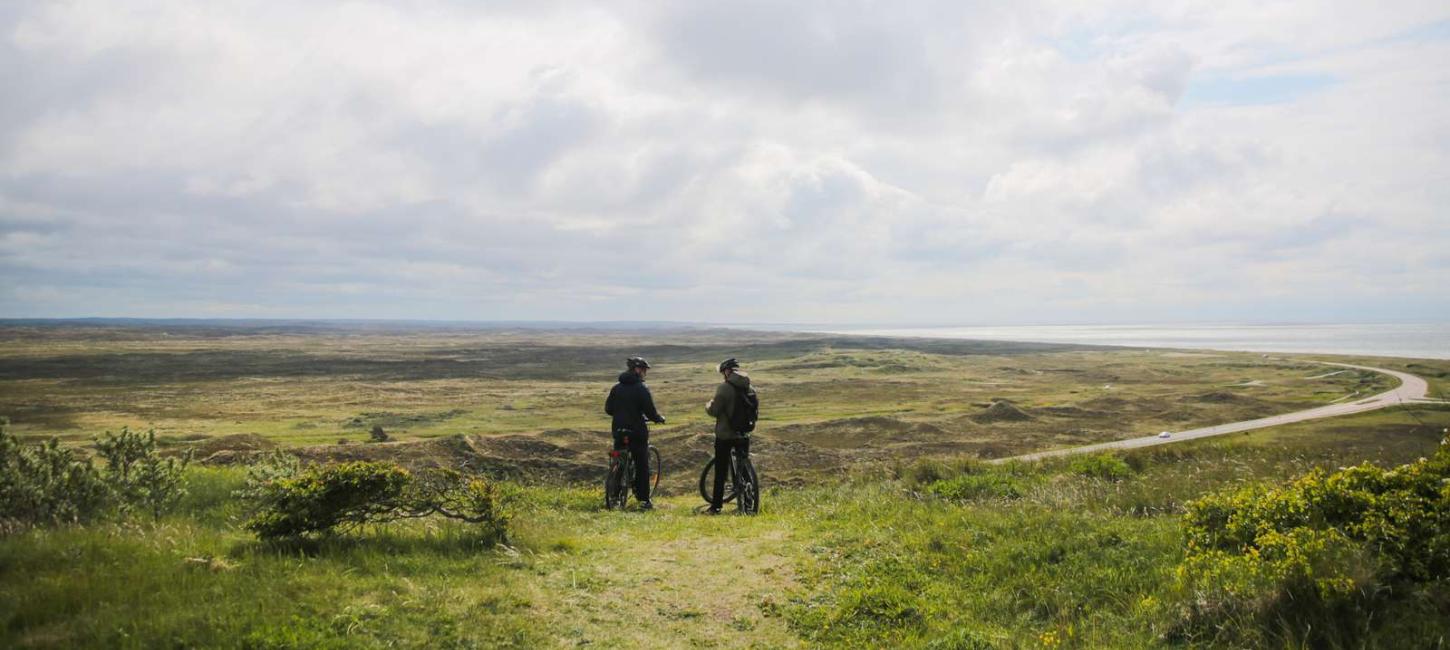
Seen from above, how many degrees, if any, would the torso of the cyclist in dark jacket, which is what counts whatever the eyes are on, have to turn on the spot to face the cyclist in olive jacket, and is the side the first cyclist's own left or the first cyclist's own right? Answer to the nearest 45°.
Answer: approximately 45° to the first cyclist's own right

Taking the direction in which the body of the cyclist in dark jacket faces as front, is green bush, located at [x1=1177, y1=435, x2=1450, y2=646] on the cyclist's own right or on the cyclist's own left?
on the cyclist's own right

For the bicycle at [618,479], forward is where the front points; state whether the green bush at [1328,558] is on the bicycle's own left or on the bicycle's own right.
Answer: on the bicycle's own right

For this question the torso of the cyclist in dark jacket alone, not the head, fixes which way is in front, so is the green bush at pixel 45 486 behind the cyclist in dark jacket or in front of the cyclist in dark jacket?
behind

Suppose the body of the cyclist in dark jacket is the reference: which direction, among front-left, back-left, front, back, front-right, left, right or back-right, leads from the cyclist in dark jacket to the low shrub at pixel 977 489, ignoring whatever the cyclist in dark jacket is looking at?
front-right

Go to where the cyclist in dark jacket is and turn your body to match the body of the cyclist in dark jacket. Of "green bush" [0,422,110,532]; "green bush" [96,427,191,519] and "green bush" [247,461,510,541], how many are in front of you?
0

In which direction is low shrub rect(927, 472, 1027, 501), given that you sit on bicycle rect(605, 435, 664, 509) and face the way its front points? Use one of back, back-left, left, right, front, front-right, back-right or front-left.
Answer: front-right

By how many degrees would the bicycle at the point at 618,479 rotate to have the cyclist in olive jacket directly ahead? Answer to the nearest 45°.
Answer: approximately 90° to its right

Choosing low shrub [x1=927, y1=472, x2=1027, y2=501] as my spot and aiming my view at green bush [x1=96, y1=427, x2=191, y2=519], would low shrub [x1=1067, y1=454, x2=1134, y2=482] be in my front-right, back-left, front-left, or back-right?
back-right

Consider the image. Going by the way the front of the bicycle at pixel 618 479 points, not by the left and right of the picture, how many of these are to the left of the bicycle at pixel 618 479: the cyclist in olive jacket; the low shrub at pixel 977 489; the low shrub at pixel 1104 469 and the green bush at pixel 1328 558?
0

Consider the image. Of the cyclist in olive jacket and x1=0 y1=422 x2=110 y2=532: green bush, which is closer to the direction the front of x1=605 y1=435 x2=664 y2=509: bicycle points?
the cyclist in olive jacket

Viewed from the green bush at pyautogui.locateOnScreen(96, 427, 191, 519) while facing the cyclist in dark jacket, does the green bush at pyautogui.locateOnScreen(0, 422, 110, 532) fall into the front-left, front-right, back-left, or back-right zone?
back-right

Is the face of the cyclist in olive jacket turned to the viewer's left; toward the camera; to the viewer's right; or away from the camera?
to the viewer's left

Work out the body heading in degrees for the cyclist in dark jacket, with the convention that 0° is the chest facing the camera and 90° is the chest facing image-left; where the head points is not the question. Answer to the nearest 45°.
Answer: approximately 225°

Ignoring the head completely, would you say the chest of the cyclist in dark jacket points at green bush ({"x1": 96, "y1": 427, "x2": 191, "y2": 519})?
no

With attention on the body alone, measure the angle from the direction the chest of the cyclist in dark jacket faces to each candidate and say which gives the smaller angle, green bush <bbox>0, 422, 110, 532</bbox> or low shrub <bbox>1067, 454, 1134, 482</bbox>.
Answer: the low shrub
